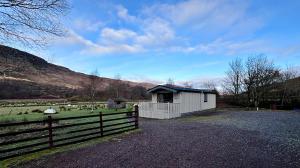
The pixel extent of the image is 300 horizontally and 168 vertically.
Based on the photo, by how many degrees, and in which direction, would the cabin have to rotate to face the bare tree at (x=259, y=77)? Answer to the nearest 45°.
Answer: approximately 180°

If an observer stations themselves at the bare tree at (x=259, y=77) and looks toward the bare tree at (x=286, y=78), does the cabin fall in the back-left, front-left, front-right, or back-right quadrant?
back-right

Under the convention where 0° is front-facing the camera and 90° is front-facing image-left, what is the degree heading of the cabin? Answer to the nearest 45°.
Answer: approximately 45°

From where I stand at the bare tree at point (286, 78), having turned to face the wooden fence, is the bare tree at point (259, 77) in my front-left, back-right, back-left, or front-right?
front-right

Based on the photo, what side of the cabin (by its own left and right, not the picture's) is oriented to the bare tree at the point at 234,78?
back
